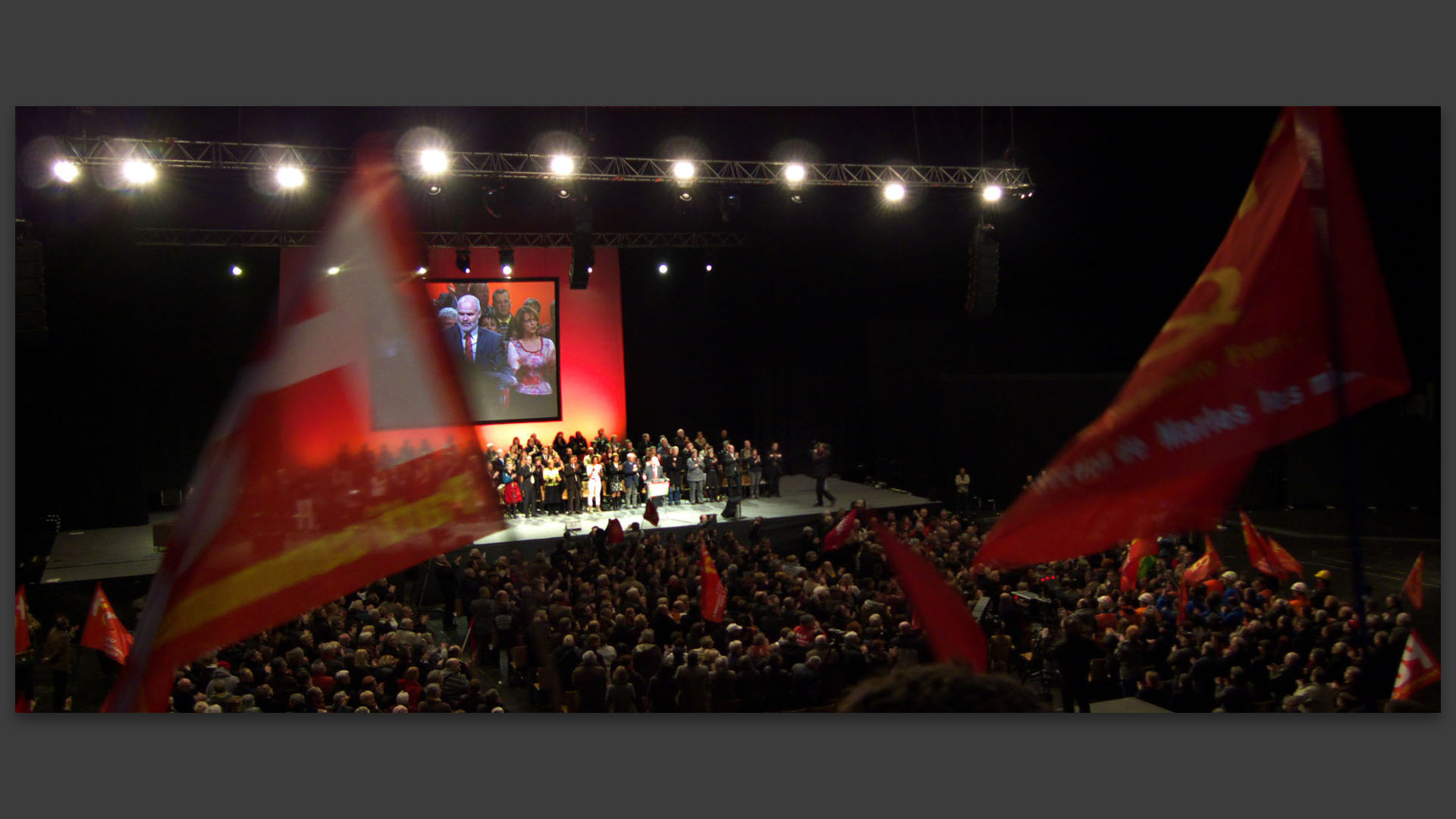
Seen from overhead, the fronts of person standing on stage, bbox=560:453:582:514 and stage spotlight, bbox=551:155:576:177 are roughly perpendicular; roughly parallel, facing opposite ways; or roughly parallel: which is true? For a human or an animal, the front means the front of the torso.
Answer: roughly parallel

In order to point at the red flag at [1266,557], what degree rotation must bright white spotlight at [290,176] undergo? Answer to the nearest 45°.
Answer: approximately 45° to its left

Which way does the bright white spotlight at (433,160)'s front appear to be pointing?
toward the camera

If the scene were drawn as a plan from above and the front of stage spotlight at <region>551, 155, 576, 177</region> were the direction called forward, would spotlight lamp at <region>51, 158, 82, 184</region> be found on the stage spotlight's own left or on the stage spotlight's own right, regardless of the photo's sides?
on the stage spotlight's own right

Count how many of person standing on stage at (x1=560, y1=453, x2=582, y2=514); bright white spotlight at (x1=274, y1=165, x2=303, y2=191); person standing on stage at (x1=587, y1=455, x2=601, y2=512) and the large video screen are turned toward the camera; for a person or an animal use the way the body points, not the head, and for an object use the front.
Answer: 4

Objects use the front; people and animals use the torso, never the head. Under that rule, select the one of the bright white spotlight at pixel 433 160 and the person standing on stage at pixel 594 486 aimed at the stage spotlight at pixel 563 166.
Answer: the person standing on stage

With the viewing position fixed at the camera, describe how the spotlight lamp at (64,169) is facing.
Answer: facing the viewer

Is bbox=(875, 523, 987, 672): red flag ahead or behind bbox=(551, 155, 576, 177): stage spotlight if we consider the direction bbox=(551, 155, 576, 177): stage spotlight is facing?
ahead

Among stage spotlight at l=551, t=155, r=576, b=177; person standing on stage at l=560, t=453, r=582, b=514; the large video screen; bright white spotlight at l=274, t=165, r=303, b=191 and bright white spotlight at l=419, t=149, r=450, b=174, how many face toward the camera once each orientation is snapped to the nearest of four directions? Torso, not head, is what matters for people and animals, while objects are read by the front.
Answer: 5

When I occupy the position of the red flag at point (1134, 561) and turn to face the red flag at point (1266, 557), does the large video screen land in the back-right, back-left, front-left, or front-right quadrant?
back-left

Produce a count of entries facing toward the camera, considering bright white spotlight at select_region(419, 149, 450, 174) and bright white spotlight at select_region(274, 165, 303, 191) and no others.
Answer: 2

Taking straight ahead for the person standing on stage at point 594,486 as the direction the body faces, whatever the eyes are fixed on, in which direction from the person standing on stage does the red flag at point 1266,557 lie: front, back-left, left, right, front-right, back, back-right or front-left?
front-left

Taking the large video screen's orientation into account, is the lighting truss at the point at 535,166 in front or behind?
in front

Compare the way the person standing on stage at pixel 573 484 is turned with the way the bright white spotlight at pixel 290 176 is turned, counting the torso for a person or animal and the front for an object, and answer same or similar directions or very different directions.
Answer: same or similar directions

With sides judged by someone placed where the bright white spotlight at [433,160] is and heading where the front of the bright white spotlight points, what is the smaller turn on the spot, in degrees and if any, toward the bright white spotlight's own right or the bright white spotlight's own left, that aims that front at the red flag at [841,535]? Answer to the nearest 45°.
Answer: approximately 90° to the bright white spotlight's own left

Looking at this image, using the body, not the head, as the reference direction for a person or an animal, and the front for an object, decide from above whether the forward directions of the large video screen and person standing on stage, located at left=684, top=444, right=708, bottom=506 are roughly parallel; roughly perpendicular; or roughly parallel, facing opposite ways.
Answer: roughly parallel

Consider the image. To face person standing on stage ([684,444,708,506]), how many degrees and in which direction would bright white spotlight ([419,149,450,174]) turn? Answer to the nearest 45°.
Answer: approximately 135° to its left

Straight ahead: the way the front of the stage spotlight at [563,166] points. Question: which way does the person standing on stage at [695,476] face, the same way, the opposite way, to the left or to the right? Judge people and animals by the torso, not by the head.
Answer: the same way

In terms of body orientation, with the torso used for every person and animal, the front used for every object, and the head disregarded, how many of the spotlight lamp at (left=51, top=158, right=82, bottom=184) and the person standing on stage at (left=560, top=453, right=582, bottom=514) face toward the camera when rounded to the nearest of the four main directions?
2

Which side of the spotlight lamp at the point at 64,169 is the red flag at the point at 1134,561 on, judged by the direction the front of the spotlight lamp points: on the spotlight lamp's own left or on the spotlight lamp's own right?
on the spotlight lamp's own left

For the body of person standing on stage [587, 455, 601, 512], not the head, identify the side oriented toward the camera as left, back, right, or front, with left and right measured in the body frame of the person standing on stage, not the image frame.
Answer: front

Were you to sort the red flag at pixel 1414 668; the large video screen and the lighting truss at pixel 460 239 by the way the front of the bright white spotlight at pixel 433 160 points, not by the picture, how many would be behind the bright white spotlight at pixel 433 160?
2
